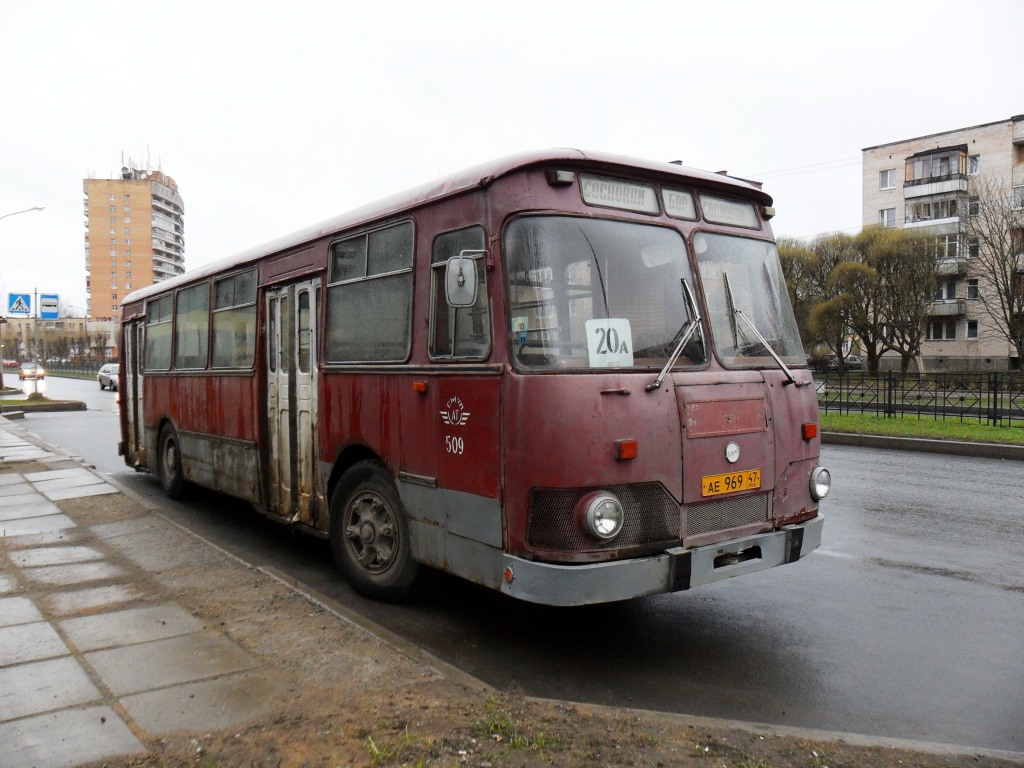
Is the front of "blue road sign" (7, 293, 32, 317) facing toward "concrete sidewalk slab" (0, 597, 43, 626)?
yes

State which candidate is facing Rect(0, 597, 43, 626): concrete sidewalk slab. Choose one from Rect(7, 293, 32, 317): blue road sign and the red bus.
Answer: the blue road sign

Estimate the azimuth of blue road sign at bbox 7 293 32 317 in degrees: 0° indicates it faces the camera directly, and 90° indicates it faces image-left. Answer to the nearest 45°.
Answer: approximately 0°

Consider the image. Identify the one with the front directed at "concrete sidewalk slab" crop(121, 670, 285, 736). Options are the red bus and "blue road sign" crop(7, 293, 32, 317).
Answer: the blue road sign

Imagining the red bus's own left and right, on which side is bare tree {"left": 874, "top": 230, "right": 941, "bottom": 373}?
on its left

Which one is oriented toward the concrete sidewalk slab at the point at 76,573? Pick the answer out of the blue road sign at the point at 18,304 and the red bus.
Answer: the blue road sign

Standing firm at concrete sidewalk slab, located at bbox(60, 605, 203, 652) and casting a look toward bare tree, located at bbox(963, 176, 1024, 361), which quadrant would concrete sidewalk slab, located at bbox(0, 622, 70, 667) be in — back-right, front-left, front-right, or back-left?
back-left

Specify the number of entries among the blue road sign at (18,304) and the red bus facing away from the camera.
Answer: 0

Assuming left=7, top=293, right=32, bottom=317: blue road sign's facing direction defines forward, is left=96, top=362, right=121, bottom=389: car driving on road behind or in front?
behind

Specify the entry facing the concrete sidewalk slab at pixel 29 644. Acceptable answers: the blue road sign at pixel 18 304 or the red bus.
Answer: the blue road sign

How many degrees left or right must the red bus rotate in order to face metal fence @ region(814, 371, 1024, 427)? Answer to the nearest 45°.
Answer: approximately 90° to its left
